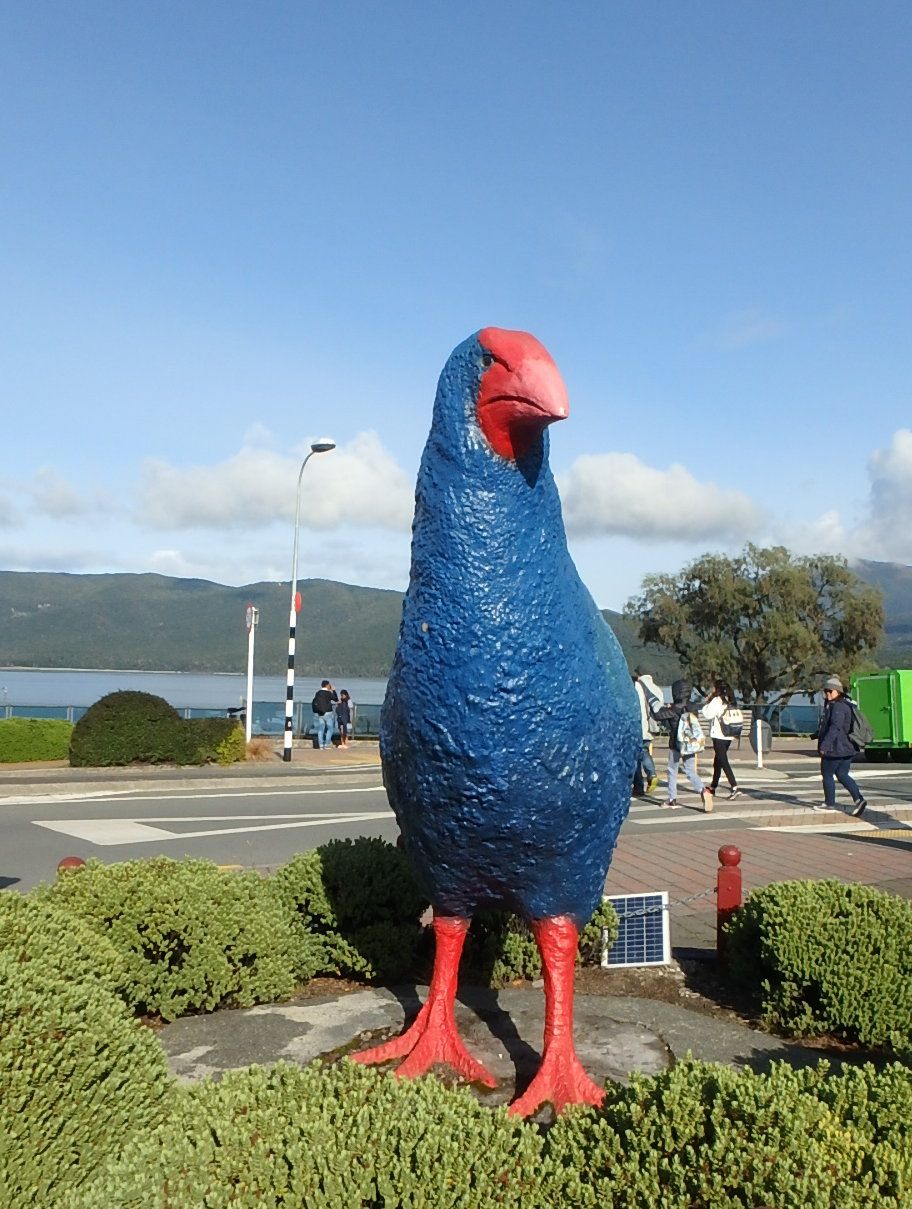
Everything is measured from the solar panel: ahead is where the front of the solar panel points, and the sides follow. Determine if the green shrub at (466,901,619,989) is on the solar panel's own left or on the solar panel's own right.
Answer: on the solar panel's own right

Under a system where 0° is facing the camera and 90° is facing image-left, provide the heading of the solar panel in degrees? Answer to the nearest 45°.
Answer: approximately 0°

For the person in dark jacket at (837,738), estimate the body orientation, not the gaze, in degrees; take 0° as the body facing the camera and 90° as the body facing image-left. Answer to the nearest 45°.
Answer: approximately 90°

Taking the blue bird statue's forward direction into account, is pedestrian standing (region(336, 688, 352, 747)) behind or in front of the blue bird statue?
behind
